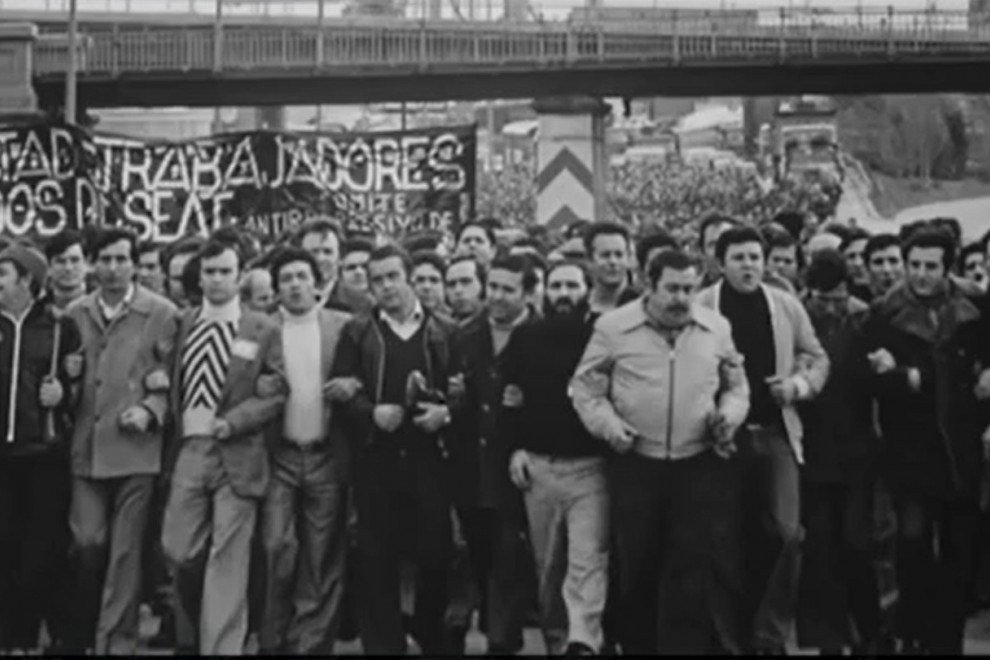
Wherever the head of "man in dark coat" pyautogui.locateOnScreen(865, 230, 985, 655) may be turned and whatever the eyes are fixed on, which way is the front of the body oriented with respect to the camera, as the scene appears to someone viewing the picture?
toward the camera

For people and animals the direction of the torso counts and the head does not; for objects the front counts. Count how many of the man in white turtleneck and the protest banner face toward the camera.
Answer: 2

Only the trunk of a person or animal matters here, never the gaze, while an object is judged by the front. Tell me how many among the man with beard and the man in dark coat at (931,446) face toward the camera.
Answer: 2

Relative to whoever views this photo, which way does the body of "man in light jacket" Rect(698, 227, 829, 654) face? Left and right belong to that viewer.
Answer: facing the viewer

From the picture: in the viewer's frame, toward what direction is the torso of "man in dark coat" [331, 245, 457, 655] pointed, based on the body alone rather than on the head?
toward the camera

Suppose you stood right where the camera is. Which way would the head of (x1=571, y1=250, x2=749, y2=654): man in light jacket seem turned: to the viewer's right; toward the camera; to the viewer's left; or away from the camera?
toward the camera

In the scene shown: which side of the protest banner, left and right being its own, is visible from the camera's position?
front

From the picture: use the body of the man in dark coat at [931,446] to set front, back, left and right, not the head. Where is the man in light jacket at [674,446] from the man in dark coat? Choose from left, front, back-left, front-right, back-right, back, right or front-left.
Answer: front-right

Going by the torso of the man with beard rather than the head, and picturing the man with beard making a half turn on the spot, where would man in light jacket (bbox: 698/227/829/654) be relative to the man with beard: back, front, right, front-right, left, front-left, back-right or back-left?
right

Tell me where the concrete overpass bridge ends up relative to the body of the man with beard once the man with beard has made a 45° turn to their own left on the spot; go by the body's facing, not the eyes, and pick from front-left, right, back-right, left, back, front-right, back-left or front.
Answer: back-left

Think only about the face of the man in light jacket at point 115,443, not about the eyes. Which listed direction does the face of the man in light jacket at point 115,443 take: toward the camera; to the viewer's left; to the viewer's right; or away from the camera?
toward the camera

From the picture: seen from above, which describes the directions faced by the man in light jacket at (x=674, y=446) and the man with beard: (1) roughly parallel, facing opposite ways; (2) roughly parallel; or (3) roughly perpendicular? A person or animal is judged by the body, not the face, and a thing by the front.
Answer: roughly parallel

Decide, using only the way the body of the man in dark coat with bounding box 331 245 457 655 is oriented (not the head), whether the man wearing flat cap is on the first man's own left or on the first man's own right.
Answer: on the first man's own right

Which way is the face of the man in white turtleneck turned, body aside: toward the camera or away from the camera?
toward the camera
